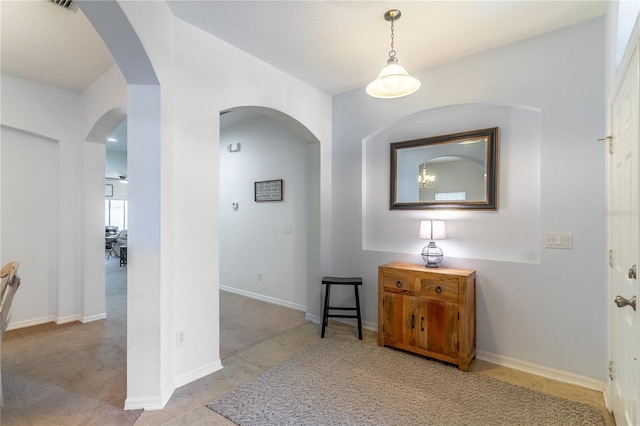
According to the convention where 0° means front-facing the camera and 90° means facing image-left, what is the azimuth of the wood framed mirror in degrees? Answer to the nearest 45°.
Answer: approximately 45°

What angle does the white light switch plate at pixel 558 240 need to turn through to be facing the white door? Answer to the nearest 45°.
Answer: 0° — it already faces it

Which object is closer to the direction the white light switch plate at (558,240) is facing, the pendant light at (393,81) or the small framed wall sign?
the pendant light

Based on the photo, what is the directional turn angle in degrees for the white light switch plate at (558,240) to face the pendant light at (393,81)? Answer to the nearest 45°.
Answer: approximately 45° to its right

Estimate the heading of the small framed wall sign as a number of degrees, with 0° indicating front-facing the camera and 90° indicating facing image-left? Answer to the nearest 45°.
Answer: approximately 45°

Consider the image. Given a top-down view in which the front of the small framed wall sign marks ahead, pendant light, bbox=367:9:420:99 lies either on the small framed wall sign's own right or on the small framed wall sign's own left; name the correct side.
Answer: on the small framed wall sign's own left

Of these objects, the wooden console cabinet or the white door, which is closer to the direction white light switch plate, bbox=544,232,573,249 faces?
the white door
